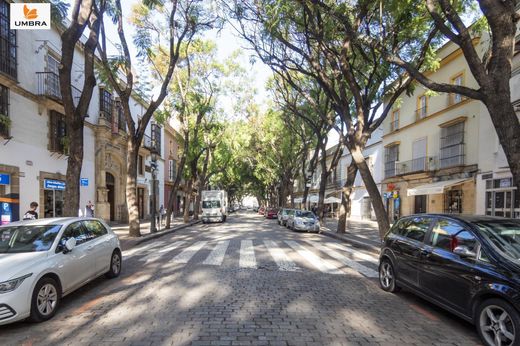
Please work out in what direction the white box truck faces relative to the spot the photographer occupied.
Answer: facing the viewer

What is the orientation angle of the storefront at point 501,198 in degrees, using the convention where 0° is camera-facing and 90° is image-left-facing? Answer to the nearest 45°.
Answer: approximately 45°

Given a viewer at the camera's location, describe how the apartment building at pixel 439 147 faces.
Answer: facing the viewer and to the left of the viewer

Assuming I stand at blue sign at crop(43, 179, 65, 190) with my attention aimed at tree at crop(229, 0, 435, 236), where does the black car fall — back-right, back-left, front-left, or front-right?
front-right

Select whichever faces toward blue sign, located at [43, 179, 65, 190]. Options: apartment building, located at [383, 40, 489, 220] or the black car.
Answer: the apartment building

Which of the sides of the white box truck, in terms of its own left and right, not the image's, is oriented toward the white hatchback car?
front

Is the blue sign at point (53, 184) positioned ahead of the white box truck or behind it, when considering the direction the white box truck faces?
ahead

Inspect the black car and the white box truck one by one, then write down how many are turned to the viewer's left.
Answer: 0

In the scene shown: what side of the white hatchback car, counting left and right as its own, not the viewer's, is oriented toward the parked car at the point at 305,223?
back

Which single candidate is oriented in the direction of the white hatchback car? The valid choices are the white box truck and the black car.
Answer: the white box truck

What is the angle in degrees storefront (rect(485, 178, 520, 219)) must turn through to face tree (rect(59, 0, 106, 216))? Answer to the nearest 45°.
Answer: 0° — it already faces it
